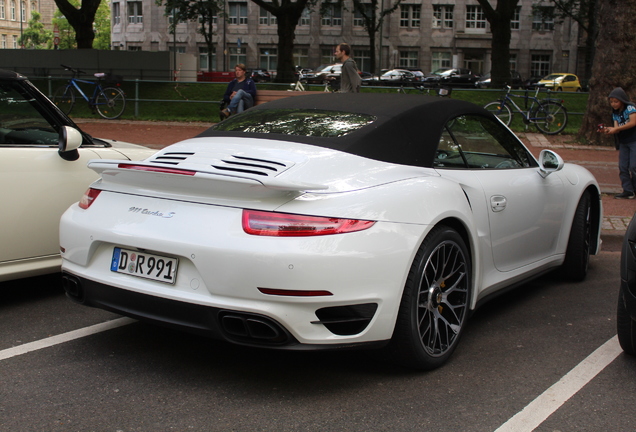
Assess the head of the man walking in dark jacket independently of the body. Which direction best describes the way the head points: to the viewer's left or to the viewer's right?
to the viewer's left

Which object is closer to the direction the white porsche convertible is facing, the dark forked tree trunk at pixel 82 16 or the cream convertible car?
the dark forked tree trunk

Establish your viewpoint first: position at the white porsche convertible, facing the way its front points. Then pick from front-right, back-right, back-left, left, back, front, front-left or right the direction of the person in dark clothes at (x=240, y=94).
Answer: front-left

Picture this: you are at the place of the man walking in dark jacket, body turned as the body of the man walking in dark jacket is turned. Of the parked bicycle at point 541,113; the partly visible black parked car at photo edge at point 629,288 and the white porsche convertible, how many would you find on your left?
2

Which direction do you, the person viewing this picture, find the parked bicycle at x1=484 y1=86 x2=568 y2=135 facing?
facing to the left of the viewer

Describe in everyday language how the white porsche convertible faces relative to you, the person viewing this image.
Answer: facing away from the viewer and to the right of the viewer

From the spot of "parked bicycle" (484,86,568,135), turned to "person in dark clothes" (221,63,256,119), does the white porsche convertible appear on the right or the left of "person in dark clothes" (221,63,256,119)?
left

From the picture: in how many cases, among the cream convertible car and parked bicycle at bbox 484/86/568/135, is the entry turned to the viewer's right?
1
